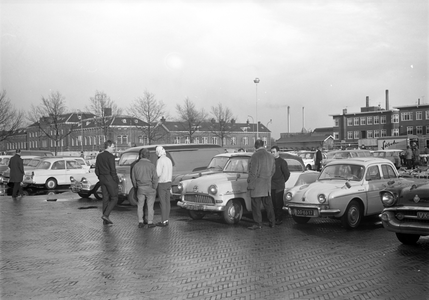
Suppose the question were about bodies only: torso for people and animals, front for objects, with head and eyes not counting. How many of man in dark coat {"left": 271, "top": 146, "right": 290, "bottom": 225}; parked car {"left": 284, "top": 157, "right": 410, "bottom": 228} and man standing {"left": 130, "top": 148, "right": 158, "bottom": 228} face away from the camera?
1

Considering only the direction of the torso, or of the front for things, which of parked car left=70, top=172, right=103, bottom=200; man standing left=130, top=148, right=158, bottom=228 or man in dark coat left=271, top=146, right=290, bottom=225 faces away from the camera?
the man standing

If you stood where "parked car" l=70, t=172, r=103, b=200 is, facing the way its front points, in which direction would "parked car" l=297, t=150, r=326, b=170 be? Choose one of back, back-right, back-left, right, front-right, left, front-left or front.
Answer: back

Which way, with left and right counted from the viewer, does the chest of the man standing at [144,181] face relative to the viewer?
facing away from the viewer

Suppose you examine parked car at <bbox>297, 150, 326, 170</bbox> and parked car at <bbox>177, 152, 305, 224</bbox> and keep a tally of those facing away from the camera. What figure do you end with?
0

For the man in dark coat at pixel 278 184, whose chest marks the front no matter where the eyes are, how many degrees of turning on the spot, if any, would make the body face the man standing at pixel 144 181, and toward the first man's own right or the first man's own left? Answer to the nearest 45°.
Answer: approximately 45° to the first man's own right

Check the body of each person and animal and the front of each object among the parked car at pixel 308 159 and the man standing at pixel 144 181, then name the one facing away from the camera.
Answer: the man standing
